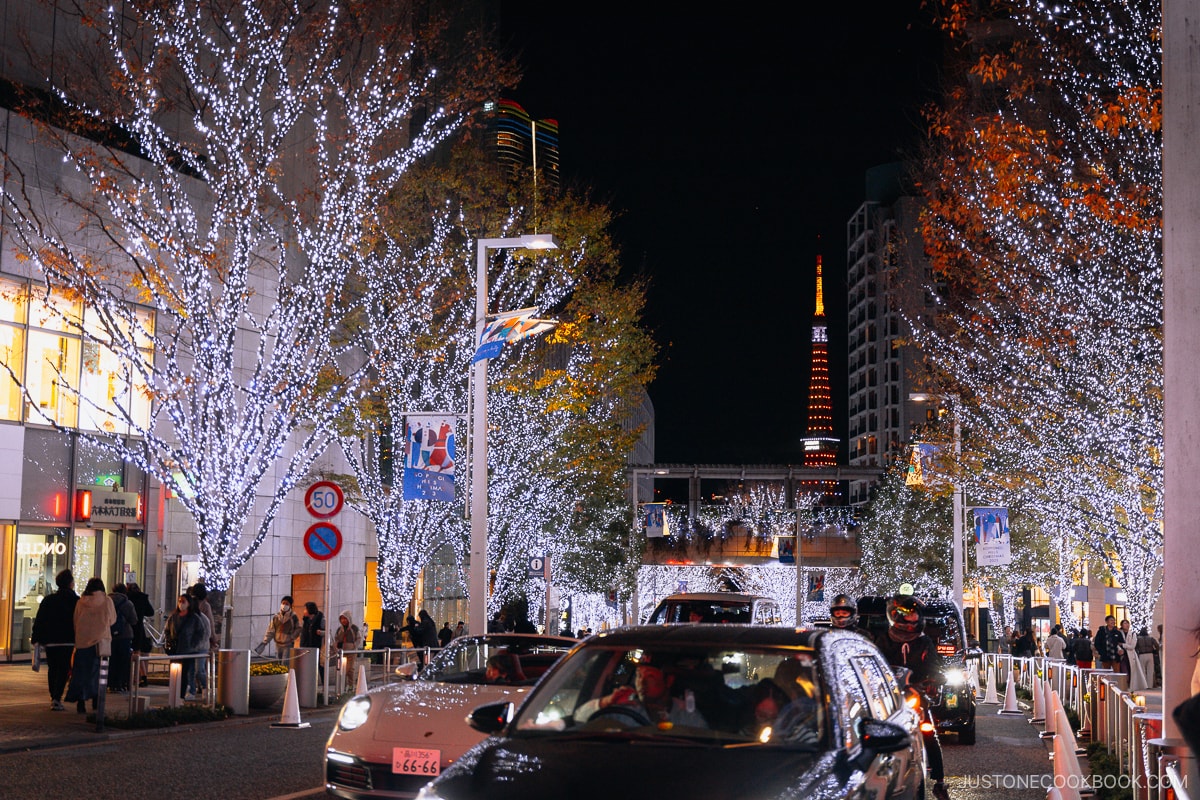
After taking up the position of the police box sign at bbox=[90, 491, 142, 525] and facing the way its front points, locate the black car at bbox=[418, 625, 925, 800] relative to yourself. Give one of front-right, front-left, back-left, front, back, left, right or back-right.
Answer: front

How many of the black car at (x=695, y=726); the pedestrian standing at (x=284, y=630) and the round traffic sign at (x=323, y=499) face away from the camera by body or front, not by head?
0

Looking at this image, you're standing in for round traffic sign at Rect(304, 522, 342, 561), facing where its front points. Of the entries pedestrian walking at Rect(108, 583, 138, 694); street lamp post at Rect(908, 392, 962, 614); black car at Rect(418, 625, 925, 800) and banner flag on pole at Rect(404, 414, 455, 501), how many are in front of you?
1

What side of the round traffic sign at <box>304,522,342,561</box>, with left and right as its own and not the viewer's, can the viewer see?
front

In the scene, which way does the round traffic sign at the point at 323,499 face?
toward the camera

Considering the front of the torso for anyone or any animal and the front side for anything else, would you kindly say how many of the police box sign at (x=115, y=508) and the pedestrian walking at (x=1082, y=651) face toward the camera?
1

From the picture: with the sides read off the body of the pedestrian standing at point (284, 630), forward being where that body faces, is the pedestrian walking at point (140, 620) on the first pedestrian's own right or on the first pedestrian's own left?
on the first pedestrian's own right

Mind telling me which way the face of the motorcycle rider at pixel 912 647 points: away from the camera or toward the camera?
toward the camera
